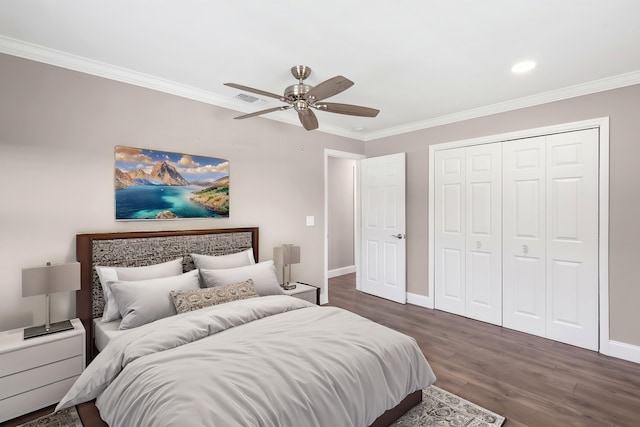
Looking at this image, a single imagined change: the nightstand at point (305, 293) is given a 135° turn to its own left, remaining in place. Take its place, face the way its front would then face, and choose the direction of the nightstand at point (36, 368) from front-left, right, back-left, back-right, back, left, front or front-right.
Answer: back-left

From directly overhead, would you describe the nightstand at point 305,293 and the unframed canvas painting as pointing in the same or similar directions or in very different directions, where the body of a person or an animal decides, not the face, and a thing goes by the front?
same or similar directions

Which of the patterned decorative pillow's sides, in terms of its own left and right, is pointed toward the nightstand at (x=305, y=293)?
left

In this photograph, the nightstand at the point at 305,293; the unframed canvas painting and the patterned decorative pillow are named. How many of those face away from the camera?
0

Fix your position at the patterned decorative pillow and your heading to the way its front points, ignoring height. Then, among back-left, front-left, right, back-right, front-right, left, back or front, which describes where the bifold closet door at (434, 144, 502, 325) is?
front-left

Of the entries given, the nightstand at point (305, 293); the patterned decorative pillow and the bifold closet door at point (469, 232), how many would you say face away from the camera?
0

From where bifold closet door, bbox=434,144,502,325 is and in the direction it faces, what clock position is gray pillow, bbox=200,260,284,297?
The gray pillow is roughly at 12 o'clock from the bifold closet door.

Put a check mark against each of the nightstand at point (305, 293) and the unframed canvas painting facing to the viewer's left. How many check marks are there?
0

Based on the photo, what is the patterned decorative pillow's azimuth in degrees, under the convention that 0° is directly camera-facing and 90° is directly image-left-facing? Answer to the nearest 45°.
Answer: approximately 315°

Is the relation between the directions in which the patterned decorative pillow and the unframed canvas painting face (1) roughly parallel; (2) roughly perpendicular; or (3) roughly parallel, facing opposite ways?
roughly parallel

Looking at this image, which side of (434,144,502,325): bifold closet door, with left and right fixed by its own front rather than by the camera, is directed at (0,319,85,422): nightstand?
front

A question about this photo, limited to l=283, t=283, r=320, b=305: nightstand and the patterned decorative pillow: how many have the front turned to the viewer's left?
0

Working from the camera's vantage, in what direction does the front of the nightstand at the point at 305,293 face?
facing the viewer and to the right of the viewer

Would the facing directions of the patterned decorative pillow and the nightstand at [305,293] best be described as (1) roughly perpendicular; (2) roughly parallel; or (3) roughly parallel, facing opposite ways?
roughly parallel

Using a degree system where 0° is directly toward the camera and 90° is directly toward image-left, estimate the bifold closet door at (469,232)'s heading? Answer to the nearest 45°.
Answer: approximately 45°

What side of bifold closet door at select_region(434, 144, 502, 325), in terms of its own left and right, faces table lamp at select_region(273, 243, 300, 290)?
front
